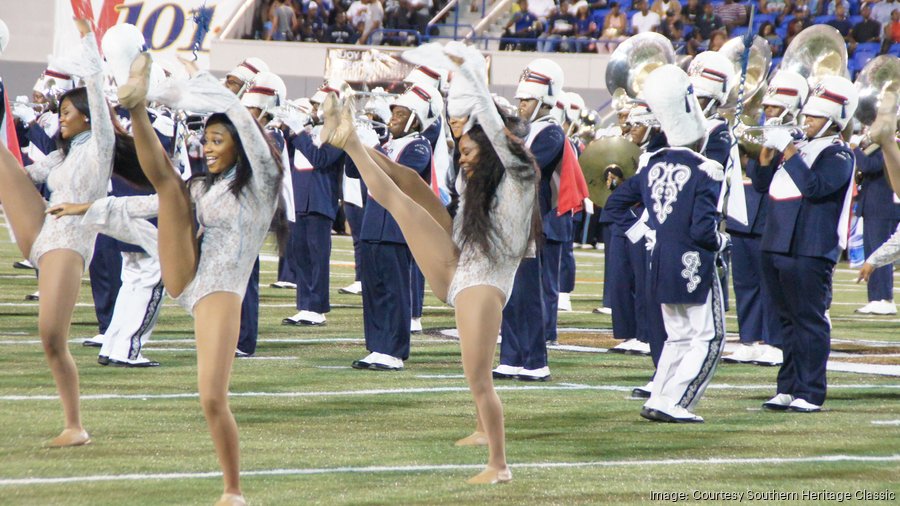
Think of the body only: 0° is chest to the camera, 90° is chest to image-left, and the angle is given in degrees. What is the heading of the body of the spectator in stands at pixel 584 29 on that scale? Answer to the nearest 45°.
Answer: approximately 0°

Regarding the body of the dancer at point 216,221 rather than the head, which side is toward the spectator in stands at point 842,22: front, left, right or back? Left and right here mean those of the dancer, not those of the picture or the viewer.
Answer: back

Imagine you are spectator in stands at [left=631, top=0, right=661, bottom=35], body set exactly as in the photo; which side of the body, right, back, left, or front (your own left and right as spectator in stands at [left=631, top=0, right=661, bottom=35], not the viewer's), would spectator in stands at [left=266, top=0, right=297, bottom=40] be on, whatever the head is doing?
right

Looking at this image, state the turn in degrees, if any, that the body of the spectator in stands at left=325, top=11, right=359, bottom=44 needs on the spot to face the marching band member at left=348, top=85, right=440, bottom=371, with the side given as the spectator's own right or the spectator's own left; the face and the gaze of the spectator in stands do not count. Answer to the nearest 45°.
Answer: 0° — they already face them

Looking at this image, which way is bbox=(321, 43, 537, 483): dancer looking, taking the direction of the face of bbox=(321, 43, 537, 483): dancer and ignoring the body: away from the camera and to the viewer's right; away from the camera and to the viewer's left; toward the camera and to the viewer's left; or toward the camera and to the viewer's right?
toward the camera and to the viewer's left
